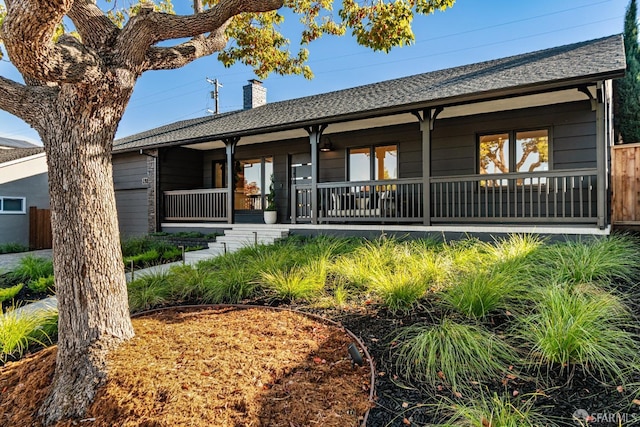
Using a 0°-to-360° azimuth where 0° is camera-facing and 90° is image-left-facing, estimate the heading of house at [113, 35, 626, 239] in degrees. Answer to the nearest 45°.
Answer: approximately 45°

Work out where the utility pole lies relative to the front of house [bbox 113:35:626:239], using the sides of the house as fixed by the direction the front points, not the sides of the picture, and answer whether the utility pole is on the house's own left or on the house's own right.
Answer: on the house's own right

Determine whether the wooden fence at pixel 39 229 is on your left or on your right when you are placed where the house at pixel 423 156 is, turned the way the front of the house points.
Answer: on your right

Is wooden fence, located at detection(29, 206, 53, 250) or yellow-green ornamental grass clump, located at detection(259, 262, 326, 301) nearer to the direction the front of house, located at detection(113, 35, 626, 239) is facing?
the yellow-green ornamental grass clump

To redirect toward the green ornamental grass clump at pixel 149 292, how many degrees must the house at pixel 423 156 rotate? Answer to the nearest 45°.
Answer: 0° — it already faces it

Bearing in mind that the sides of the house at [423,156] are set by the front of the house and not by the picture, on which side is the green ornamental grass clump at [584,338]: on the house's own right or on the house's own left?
on the house's own left

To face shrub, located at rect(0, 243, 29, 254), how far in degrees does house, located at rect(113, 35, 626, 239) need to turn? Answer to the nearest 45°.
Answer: approximately 45° to its right

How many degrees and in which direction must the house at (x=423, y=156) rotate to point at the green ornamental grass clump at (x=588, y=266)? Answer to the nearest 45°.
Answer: approximately 45° to its left

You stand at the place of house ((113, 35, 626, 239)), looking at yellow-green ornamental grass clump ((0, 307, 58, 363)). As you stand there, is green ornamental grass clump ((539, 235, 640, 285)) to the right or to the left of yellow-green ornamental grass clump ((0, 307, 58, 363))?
left

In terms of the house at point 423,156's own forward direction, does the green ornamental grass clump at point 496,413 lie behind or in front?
in front

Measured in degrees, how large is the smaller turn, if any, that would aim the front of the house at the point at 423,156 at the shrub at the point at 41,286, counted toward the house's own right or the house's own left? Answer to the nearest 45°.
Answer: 0° — it already faces it
